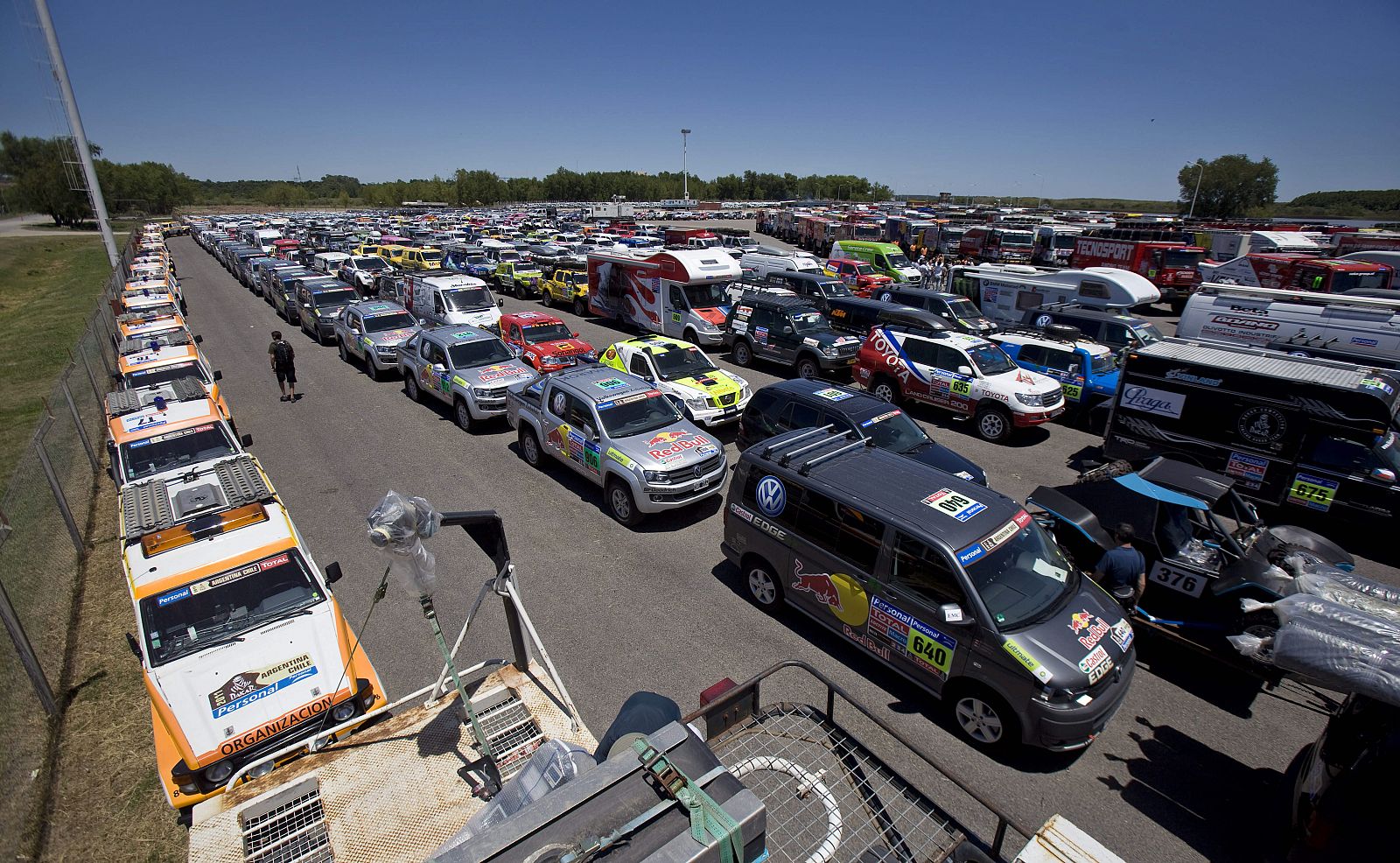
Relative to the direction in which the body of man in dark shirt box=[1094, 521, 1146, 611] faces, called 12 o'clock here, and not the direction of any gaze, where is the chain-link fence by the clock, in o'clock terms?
The chain-link fence is roughly at 8 o'clock from the man in dark shirt.

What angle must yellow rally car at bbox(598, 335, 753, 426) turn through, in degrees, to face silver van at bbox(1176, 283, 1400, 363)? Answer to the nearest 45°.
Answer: approximately 45° to its left

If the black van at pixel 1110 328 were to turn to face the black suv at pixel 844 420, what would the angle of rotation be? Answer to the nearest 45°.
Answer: approximately 45° to its right

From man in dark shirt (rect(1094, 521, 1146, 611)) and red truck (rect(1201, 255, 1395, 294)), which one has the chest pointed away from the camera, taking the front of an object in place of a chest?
the man in dark shirt

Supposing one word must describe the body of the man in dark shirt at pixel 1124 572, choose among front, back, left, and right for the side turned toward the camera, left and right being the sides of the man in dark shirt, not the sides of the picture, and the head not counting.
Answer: back

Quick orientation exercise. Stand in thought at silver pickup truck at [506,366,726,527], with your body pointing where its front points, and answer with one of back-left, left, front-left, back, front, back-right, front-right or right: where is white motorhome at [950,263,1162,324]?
left

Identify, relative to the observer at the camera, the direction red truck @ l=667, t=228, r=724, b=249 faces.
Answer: facing the viewer and to the right of the viewer

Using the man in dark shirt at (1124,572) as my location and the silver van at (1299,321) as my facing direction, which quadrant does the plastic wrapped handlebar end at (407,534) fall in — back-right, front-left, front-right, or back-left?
back-left

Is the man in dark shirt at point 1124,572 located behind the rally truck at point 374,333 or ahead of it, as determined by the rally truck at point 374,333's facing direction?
ahead

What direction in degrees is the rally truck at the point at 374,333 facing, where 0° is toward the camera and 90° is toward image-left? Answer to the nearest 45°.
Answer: approximately 315°

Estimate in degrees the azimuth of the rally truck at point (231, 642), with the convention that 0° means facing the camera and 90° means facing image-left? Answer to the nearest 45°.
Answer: approximately 0°

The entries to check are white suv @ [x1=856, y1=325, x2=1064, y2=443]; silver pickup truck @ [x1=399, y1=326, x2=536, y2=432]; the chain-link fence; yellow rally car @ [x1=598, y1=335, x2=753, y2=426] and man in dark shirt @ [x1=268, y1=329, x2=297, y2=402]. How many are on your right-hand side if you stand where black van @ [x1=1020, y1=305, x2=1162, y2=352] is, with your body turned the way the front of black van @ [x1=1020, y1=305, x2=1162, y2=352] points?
5
